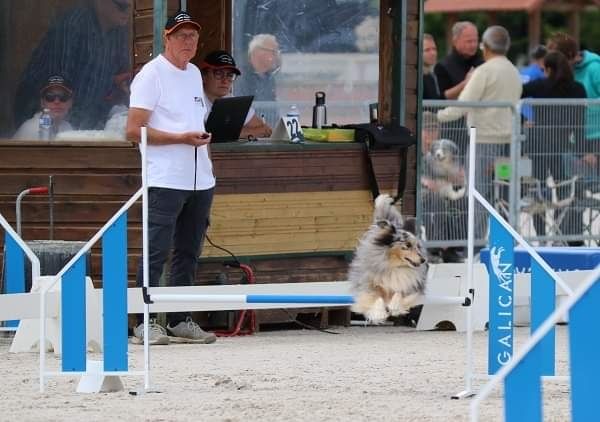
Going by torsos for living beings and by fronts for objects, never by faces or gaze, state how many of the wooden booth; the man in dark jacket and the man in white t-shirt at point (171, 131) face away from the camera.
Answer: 0

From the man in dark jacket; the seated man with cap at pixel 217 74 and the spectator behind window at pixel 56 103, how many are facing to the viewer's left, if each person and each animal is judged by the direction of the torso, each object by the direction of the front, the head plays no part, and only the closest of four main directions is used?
0

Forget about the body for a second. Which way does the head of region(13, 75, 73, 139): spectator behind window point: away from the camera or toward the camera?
toward the camera

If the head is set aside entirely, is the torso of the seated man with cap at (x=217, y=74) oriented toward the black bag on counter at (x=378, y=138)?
no

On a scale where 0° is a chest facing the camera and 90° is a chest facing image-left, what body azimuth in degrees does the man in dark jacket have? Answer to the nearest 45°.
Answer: approximately 315°

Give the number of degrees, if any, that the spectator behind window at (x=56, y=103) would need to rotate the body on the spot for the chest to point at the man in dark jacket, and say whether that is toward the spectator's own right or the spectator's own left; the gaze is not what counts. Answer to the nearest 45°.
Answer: approximately 135° to the spectator's own left

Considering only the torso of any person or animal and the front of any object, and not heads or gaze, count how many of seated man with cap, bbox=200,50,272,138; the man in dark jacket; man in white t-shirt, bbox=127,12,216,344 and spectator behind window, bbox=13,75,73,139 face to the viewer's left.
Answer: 0

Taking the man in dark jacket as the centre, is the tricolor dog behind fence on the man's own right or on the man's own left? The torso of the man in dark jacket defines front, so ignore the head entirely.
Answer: on the man's own right

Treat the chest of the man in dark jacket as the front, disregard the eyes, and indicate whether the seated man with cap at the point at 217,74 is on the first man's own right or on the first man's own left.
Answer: on the first man's own right

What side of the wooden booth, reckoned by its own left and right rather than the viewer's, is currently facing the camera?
front

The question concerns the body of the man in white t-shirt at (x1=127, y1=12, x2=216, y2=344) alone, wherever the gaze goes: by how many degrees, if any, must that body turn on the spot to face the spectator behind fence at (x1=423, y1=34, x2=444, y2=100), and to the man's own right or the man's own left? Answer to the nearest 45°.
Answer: approximately 90° to the man's own left

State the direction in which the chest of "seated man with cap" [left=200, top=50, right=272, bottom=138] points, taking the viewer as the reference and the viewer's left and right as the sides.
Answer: facing the viewer and to the right of the viewer

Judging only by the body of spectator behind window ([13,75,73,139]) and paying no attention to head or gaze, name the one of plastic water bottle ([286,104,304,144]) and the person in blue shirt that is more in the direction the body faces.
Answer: the plastic water bottle

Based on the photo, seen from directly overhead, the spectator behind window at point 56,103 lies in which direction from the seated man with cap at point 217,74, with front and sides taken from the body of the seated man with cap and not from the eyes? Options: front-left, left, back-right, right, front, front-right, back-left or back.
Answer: back-right

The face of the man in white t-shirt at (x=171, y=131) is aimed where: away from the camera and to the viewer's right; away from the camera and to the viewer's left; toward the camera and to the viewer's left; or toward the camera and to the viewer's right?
toward the camera and to the viewer's right
